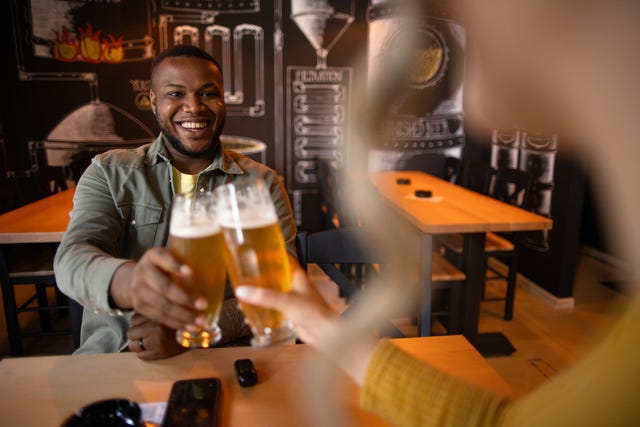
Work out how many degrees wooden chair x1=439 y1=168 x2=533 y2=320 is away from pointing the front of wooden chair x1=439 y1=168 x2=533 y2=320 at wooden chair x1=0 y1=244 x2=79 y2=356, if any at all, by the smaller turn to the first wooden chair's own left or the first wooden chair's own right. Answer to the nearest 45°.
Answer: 0° — it already faces it

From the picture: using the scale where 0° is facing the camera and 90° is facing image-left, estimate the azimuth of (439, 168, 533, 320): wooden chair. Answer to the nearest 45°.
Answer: approximately 45°

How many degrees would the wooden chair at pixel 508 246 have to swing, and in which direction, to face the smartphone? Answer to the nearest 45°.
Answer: approximately 45° to its left

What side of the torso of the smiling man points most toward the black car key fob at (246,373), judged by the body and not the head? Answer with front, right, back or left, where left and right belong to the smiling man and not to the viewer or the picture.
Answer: front

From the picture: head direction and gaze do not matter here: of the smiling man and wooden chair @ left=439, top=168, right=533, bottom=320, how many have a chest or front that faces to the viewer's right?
0

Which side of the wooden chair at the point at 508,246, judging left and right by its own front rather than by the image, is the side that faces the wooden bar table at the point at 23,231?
front

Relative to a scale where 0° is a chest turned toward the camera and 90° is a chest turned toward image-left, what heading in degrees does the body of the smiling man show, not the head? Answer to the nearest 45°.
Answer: approximately 0°

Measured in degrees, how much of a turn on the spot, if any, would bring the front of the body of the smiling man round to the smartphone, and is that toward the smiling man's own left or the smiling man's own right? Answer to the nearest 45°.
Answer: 0° — they already face it

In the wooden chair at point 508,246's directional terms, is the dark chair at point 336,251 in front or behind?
in front

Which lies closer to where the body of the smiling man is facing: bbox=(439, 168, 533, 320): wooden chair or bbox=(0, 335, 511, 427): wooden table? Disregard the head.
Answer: the wooden table

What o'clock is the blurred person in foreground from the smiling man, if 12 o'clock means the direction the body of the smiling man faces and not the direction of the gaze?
The blurred person in foreground is roughly at 11 o'clock from the smiling man.

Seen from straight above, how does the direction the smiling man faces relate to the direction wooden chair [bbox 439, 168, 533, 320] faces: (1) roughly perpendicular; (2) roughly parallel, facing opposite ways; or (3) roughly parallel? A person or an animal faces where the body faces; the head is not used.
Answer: roughly perpendicular

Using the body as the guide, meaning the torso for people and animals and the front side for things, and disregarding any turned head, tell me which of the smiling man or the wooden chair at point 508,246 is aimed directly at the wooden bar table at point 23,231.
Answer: the wooden chair
